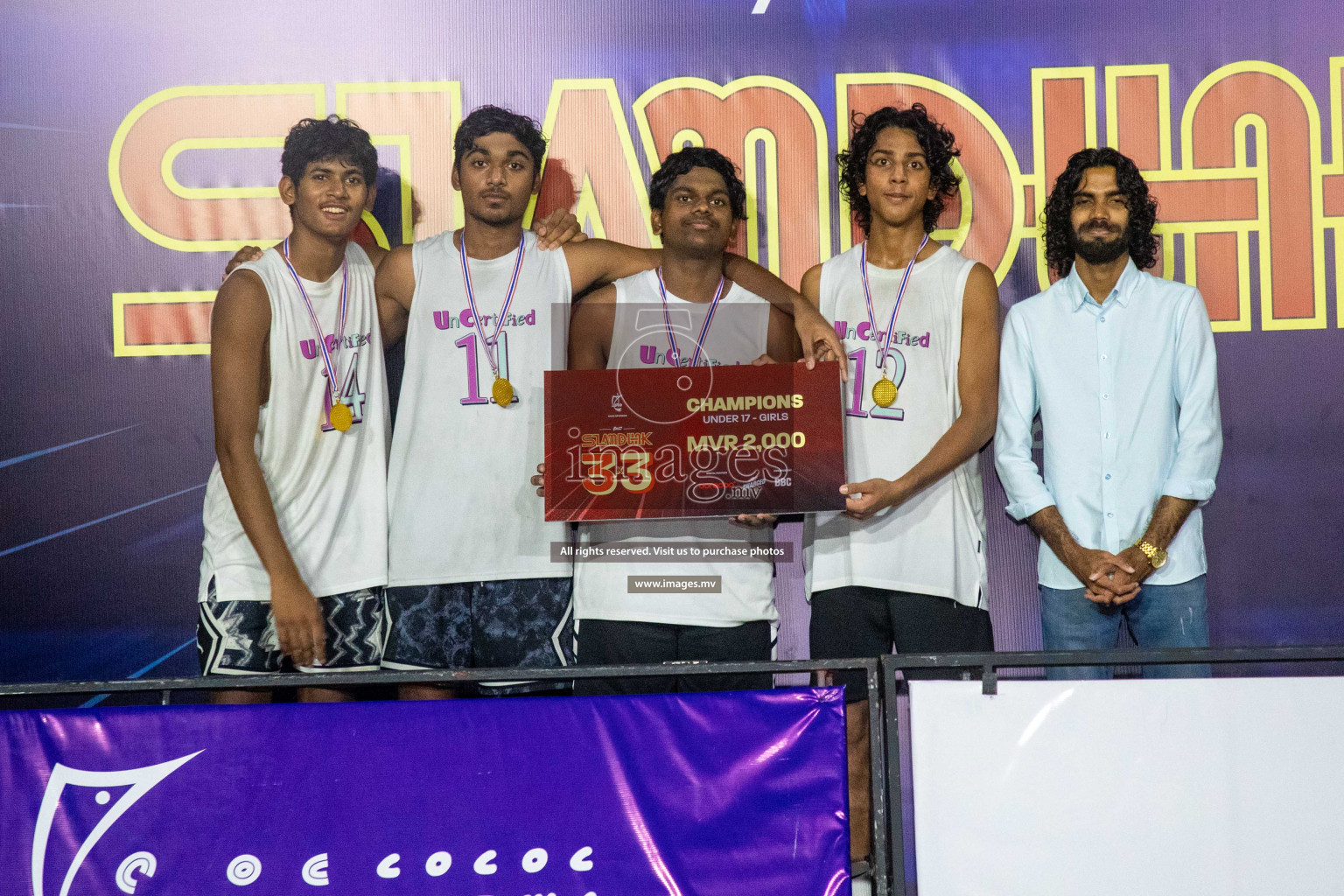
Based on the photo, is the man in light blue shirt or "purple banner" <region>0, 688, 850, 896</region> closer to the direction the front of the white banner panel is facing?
the purple banner

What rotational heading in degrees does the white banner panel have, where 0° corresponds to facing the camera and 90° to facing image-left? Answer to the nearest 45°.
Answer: approximately 0°

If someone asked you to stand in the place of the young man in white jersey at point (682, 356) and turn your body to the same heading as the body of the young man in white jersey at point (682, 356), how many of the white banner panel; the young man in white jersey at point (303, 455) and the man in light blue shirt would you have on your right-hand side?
1

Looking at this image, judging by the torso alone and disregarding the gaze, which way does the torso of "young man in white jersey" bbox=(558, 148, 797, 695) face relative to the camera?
toward the camera

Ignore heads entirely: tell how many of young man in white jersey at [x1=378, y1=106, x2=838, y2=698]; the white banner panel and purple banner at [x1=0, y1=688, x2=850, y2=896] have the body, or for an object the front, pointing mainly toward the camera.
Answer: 3

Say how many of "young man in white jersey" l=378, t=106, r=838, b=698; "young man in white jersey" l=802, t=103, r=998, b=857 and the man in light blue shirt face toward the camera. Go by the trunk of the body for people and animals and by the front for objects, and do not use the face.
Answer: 3

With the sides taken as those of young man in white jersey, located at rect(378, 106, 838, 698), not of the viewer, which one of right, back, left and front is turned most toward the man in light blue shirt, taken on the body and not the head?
left

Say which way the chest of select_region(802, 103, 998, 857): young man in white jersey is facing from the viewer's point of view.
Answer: toward the camera

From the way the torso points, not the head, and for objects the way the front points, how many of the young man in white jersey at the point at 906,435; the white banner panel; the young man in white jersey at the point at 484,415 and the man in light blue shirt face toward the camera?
4

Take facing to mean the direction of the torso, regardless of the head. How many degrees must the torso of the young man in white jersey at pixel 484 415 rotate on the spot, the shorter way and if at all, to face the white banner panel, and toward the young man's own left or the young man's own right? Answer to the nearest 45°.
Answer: approximately 45° to the young man's own left

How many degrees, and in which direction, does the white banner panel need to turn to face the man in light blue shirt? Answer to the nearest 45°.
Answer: approximately 180°

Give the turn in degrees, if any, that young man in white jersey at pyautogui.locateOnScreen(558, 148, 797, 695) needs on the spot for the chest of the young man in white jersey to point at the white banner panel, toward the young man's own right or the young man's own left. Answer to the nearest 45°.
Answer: approximately 45° to the young man's own left
